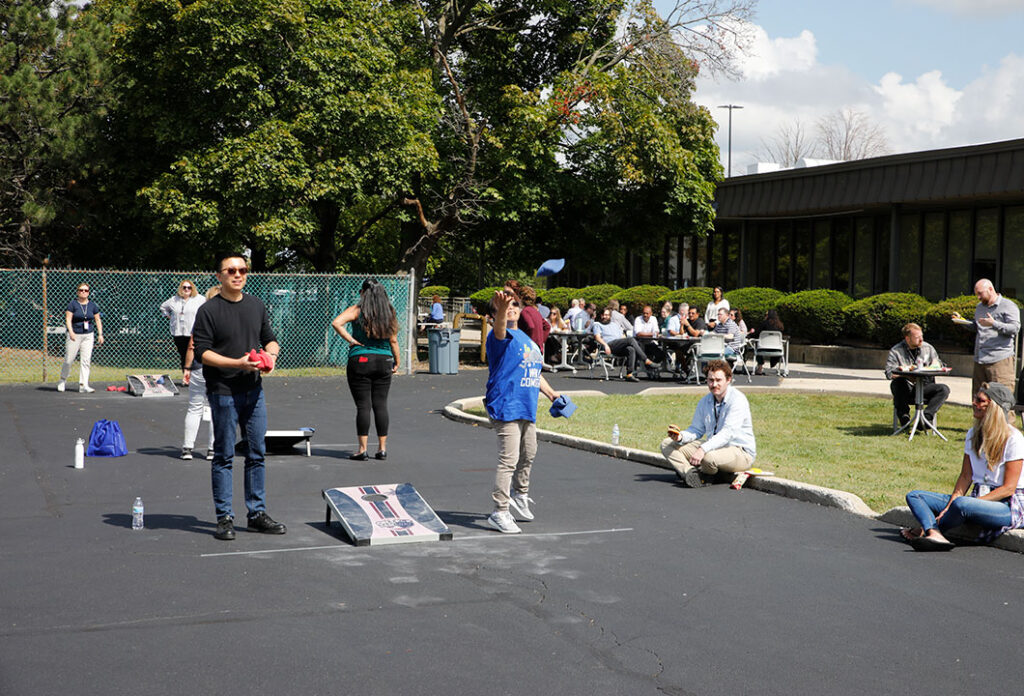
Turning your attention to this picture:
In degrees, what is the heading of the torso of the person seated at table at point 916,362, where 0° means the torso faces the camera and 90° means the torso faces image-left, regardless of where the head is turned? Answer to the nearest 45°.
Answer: approximately 0°

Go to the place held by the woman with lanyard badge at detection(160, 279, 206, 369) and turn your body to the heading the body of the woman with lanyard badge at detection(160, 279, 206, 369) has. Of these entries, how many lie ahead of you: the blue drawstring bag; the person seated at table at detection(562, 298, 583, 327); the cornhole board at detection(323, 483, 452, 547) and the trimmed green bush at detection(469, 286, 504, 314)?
2

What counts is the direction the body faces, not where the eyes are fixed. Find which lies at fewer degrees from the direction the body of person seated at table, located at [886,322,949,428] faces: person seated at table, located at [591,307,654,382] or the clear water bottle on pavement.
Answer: the clear water bottle on pavement

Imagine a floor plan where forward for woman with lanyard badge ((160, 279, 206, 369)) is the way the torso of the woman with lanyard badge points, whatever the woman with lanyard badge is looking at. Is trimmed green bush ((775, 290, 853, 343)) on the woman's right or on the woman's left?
on the woman's left

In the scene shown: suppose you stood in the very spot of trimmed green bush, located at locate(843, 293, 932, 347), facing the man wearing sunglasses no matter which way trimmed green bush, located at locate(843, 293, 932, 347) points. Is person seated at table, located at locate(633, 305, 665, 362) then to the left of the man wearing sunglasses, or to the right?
right

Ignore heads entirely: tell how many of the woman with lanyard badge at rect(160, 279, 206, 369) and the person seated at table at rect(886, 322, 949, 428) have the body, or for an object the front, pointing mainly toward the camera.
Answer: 2

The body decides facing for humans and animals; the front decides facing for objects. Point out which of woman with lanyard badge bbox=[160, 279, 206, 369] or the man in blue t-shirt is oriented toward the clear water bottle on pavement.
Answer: the woman with lanyard badge

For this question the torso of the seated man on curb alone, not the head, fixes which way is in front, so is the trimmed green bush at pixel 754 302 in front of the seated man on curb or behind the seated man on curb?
behind
